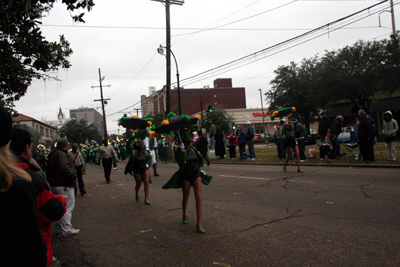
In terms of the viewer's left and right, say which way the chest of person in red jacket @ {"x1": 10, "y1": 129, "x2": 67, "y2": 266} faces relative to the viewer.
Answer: facing away from the viewer and to the right of the viewer

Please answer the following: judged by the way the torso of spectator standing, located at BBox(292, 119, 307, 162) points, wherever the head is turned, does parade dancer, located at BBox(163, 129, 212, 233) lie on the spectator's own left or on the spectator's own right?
on the spectator's own left

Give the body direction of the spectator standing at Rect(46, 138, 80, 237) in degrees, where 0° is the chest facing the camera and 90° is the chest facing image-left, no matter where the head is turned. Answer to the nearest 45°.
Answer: approximately 270°

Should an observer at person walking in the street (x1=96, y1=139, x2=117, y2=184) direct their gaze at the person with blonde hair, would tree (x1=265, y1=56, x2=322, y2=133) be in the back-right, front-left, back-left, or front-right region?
back-left

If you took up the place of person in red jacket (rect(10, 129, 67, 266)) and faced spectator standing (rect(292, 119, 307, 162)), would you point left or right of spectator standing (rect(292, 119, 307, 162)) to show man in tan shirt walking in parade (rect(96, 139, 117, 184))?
left

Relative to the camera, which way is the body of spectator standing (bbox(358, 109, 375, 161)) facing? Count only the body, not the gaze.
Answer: to the viewer's left
